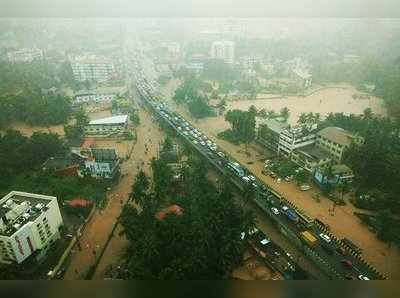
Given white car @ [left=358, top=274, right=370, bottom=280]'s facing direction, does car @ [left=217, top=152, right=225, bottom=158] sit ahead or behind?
behind

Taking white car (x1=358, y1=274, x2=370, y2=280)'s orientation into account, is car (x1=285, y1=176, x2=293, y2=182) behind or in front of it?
behind

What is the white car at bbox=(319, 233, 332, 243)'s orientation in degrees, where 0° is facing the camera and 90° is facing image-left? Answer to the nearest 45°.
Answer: approximately 315°

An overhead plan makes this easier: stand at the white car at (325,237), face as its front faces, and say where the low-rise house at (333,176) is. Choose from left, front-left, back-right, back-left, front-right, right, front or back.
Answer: back-left

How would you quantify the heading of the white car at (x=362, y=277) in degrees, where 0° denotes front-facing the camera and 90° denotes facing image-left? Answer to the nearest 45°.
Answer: approximately 315°

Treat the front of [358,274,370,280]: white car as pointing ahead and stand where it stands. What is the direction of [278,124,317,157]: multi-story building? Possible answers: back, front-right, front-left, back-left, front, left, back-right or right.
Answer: back

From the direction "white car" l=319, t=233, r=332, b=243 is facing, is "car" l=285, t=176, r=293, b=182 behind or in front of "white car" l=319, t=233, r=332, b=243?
behind

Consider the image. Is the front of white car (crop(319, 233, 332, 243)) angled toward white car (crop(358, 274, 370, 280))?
yes
